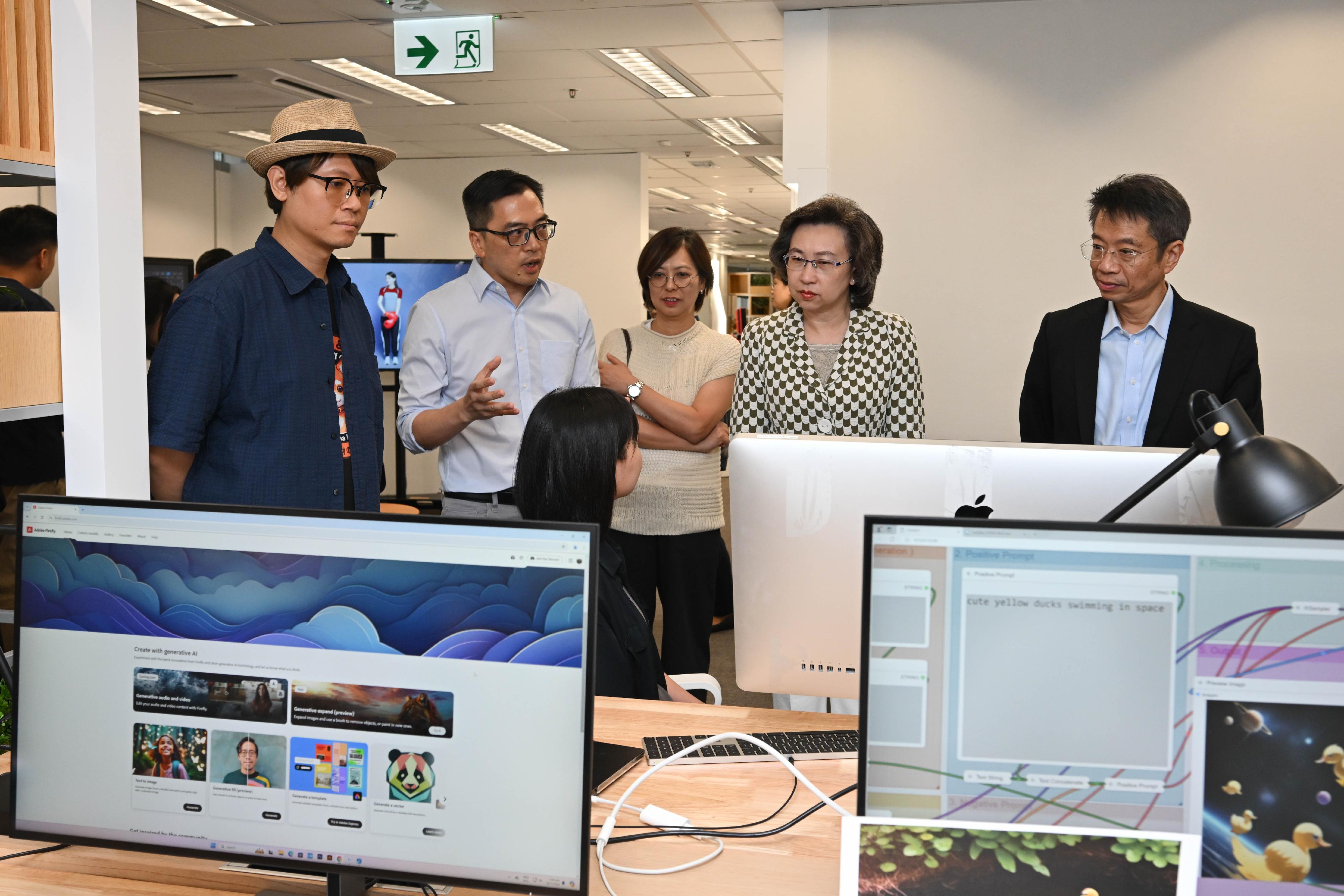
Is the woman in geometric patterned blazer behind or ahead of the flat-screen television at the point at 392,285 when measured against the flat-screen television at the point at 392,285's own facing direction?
ahead

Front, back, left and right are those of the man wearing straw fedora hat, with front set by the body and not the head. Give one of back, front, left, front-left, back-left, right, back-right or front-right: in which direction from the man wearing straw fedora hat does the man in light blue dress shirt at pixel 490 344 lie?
left

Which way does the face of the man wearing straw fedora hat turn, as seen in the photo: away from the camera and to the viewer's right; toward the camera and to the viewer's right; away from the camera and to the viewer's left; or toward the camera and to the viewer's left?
toward the camera and to the viewer's right

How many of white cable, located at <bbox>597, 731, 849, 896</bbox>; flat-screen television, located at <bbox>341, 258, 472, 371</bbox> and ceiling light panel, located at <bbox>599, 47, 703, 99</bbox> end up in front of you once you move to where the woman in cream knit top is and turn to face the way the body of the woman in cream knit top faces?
1

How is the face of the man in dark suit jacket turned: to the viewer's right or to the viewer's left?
to the viewer's left

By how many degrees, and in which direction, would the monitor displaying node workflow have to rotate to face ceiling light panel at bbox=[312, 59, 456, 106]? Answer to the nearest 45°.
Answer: approximately 135° to its right

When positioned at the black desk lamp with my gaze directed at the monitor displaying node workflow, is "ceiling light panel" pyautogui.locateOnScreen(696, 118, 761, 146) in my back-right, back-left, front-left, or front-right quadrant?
back-right

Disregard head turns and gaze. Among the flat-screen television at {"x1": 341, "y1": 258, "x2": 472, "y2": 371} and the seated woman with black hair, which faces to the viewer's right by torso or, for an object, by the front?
the seated woman with black hair

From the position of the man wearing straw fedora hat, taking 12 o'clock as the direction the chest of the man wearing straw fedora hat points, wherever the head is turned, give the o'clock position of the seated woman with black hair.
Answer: The seated woman with black hair is roughly at 12 o'clock from the man wearing straw fedora hat.

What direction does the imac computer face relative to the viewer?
away from the camera

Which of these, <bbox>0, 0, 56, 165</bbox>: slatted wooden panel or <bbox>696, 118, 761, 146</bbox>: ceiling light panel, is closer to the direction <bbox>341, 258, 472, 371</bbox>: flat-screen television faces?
the slatted wooden panel
